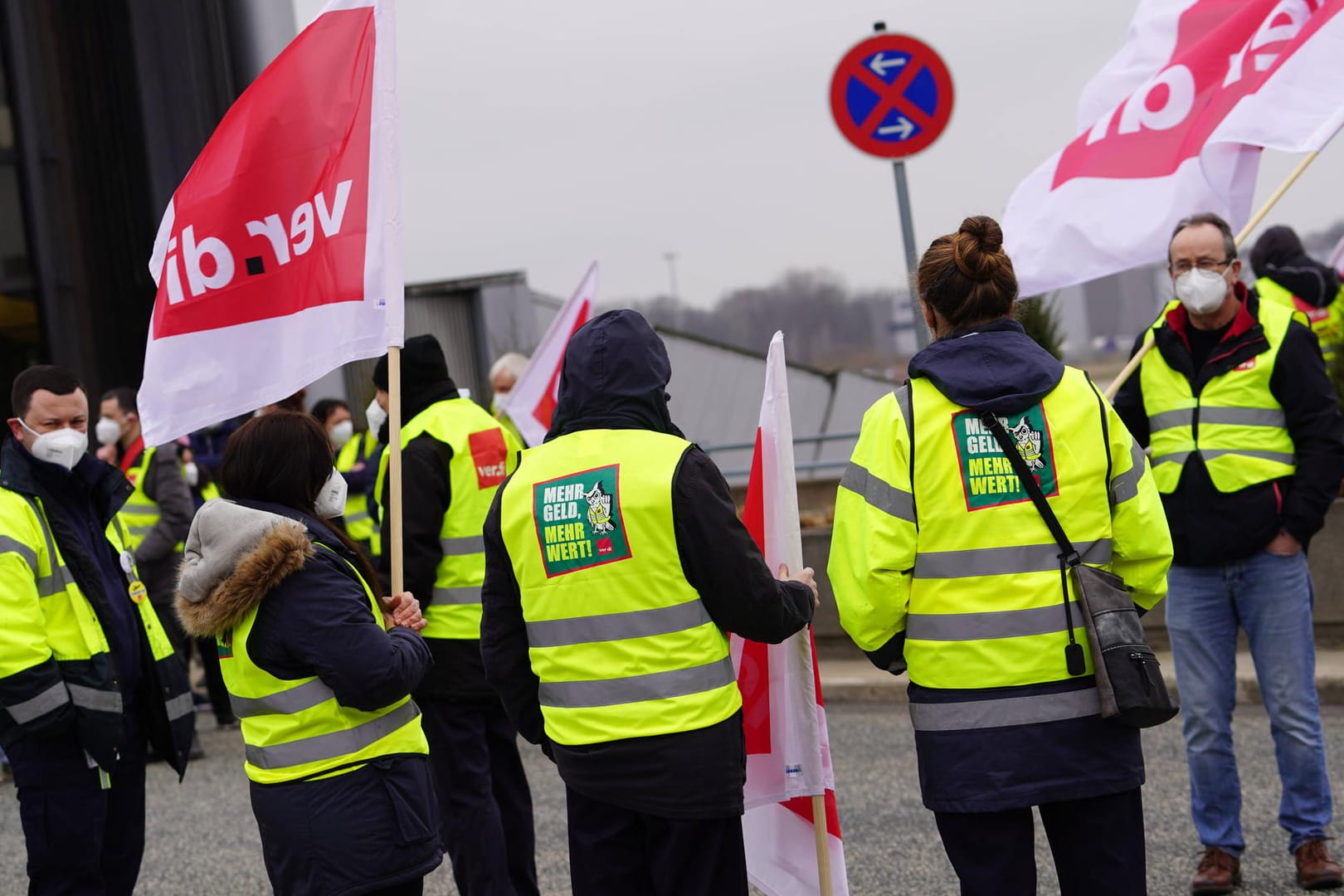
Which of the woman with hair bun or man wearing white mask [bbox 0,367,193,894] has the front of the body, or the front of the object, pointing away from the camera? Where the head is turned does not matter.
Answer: the woman with hair bun

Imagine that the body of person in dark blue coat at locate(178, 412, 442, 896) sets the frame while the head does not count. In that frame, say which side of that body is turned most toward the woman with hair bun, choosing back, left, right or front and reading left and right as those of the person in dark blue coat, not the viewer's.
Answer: right

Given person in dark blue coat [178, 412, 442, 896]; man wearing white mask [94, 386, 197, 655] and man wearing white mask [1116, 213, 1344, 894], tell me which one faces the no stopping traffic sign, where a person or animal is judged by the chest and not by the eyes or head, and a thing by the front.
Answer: the person in dark blue coat

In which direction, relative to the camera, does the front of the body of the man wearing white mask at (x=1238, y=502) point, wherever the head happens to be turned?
toward the camera

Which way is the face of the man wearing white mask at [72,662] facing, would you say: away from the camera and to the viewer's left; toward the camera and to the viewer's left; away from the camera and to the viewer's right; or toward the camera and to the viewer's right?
toward the camera and to the viewer's right

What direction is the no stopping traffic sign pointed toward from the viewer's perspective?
toward the camera

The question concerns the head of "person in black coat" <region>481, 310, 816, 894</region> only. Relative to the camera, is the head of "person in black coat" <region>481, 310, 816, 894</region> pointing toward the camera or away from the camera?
away from the camera

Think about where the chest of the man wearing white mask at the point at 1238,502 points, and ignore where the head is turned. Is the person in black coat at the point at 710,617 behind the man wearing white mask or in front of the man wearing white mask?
in front

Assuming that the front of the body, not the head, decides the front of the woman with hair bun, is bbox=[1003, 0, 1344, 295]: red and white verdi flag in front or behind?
in front

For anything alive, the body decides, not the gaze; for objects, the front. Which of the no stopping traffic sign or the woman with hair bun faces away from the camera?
the woman with hair bun

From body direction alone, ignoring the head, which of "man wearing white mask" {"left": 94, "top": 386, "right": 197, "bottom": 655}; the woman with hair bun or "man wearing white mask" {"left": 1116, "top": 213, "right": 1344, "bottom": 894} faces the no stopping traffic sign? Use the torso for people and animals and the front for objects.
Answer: the woman with hair bun

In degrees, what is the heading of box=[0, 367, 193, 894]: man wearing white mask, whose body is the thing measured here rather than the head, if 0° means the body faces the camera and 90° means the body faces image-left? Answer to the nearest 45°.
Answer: approximately 315°

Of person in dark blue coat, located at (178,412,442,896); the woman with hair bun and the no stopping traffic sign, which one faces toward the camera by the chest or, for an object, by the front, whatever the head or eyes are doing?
the no stopping traffic sign

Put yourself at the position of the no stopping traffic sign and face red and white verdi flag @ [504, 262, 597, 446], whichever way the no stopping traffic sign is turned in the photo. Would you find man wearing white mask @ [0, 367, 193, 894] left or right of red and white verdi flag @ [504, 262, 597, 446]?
left

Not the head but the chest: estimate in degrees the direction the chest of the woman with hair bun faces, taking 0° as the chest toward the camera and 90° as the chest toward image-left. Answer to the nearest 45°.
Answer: approximately 180°

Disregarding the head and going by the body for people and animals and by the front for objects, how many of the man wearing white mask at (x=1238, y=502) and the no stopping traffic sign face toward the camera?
2

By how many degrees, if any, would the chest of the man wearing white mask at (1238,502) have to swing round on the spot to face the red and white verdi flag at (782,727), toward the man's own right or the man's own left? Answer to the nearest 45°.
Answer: approximately 45° to the man's own right

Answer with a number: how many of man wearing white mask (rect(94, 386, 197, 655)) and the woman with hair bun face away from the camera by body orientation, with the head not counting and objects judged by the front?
1
